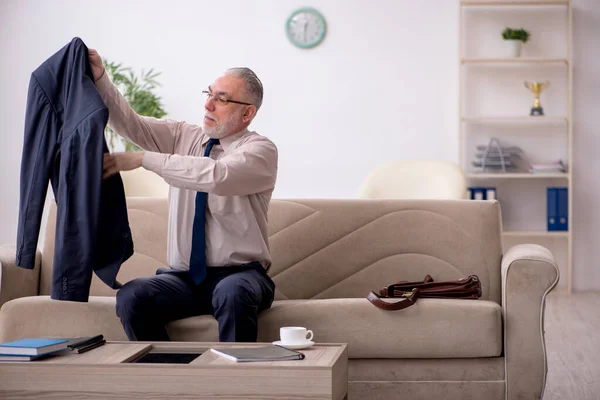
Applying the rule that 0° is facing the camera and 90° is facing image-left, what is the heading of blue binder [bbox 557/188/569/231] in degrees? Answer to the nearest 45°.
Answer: approximately 0°

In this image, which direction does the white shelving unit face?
toward the camera

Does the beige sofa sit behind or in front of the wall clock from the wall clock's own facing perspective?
in front

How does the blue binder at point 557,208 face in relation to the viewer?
toward the camera

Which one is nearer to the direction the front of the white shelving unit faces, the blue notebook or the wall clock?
the blue notebook

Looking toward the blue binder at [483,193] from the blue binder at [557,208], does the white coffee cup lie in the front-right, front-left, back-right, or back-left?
front-left

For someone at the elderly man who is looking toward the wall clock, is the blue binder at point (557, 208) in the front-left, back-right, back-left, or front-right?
front-right

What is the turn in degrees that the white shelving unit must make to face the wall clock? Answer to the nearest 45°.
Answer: approximately 90° to its right

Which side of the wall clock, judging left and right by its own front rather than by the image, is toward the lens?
front

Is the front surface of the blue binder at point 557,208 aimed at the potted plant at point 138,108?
no

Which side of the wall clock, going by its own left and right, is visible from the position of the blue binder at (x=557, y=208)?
left

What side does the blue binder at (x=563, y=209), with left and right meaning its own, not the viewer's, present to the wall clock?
right

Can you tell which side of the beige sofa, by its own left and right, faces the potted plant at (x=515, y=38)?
back

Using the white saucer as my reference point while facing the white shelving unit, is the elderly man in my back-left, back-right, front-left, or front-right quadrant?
front-left
